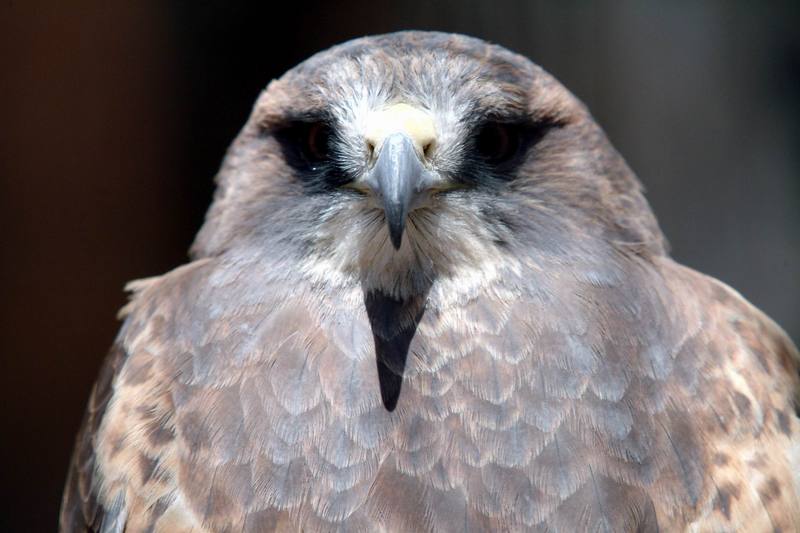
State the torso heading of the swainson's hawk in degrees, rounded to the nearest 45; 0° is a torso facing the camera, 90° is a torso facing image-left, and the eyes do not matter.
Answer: approximately 0°
